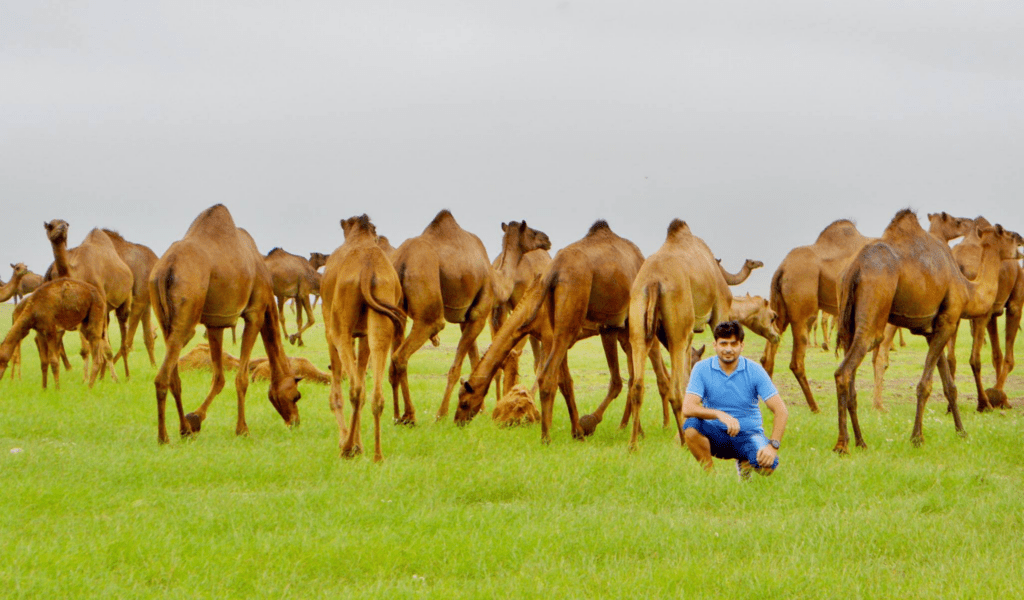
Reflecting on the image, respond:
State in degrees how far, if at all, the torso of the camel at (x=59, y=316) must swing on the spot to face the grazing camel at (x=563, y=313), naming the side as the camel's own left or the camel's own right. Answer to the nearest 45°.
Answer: approximately 135° to the camel's own left

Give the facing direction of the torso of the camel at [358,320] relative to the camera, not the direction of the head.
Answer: away from the camera

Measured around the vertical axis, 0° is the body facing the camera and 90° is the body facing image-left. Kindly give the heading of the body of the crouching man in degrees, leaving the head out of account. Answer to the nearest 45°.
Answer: approximately 0°

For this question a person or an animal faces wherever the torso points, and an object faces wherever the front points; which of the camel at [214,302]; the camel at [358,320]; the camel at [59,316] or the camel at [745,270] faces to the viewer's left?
the camel at [59,316]

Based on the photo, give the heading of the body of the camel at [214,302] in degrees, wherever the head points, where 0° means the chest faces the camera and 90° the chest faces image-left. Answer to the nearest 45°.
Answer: approximately 225°

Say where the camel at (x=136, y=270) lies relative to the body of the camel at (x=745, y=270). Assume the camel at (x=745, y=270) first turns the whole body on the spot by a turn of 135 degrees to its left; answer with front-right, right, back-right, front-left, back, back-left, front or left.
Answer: front-left

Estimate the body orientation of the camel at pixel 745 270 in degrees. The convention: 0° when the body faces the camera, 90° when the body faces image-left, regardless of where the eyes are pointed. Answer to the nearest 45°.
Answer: approximately 270°

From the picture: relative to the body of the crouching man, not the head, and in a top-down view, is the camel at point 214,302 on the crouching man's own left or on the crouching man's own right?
on the crouching man's own right

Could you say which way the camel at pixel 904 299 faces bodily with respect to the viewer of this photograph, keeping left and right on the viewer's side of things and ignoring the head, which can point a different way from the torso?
facing away from the viewer and to the right of the viewer

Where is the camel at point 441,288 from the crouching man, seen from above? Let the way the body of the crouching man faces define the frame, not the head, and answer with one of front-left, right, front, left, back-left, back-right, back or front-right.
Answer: back-right

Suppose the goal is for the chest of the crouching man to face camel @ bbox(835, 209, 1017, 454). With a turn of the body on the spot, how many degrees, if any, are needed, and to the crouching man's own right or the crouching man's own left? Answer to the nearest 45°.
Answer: approximately 135° to the crouching man's own left

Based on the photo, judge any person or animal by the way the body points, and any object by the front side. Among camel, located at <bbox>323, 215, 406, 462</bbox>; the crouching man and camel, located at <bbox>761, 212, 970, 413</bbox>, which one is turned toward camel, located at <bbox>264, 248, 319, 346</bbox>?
camel, located at <bbox>323, 215, 406, 462</bbox>

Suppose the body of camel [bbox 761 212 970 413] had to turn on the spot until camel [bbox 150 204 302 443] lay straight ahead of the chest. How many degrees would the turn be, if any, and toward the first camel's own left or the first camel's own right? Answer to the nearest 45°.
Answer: approximately 180°

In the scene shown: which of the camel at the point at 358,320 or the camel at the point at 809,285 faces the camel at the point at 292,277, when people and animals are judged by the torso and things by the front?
the camel at the point at 358,320
